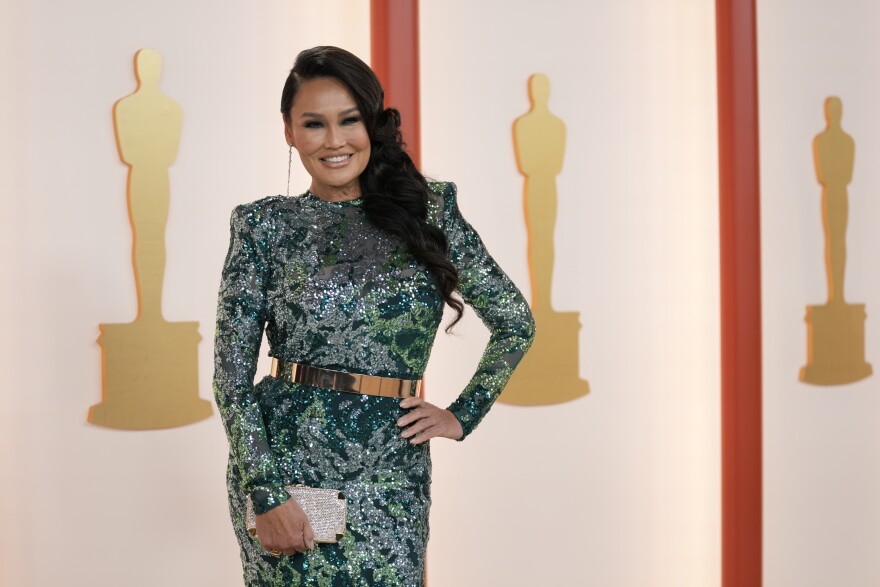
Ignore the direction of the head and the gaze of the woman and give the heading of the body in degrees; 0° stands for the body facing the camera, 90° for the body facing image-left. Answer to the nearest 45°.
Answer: approximately 0°
